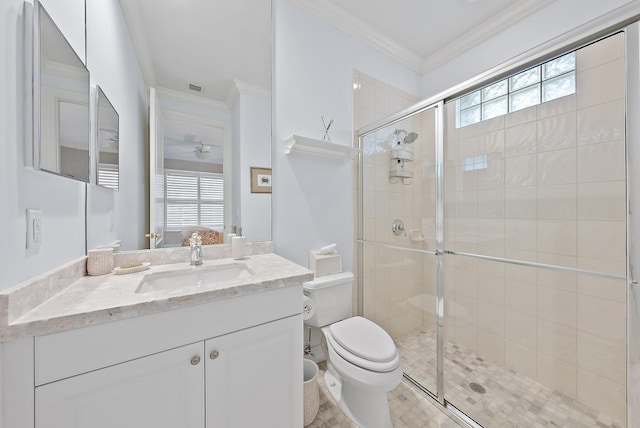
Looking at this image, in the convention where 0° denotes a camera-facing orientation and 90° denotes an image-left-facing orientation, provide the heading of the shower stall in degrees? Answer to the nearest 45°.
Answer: approximately 45°

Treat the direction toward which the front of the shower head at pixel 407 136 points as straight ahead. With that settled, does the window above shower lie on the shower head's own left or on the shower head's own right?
on the shower head's own left

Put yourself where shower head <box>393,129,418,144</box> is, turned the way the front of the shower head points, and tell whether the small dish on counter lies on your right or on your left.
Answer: on your right

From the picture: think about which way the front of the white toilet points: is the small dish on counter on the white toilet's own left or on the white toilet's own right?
on the white toilet's own right

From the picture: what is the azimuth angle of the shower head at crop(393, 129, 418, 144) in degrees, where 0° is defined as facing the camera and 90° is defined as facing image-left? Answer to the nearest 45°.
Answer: approximately 315°

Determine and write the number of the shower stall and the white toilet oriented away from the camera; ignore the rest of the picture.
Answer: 0

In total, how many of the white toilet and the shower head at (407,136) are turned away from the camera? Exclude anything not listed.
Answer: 0
